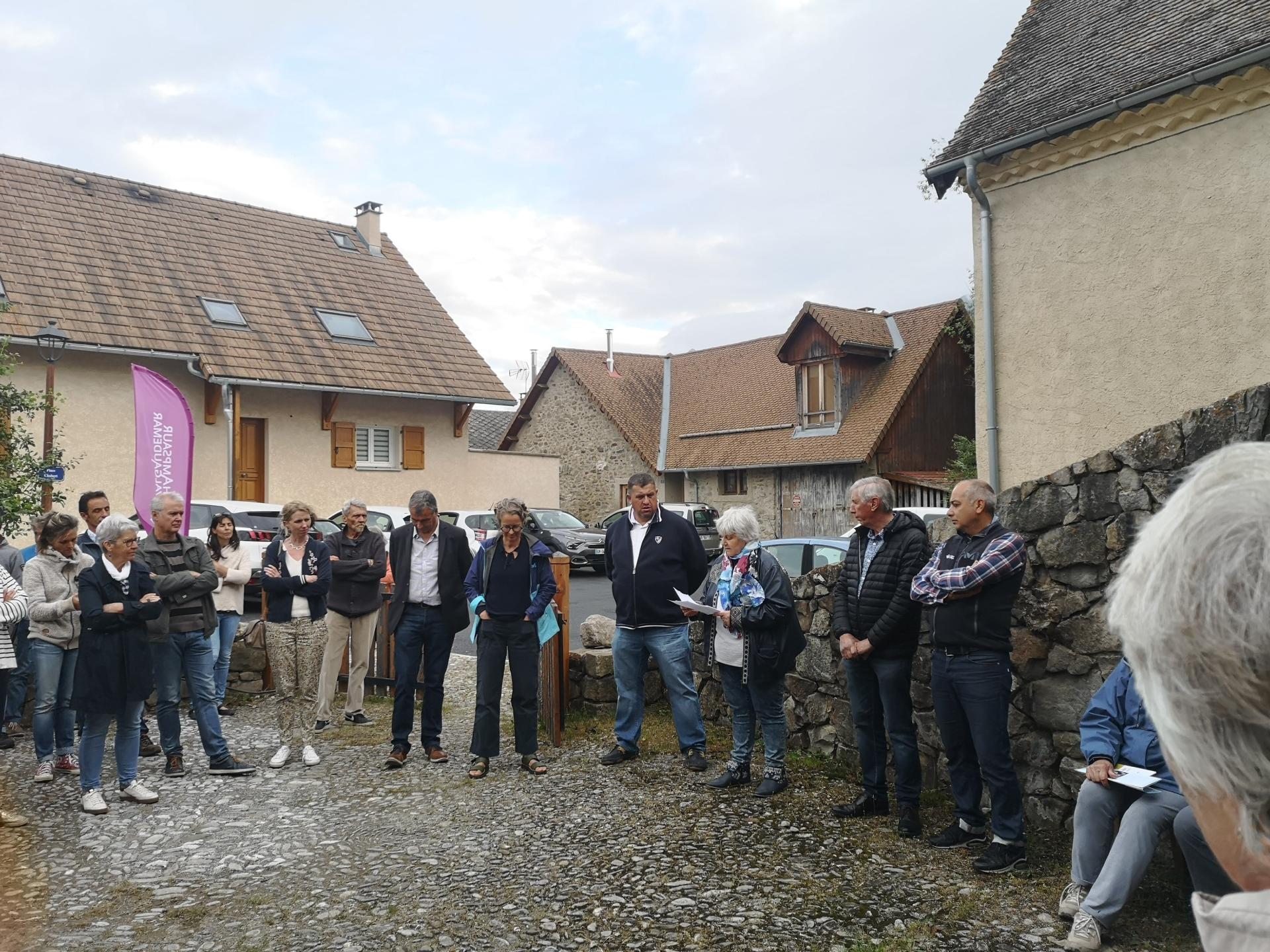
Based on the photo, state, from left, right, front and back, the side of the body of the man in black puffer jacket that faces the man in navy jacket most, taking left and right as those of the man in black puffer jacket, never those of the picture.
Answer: right

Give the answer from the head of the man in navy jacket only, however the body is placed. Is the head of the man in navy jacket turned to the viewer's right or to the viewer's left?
to the viewer's right

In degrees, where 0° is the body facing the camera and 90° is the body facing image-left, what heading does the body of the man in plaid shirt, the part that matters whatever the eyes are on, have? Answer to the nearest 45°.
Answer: approximately 45°

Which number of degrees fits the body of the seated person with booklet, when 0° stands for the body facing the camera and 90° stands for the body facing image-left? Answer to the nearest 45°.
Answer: approximately 45°

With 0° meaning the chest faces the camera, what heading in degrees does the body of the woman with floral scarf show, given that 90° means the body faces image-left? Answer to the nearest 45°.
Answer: approximately 45°

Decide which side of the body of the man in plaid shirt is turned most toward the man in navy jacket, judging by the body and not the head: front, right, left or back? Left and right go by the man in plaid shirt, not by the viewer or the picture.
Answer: right

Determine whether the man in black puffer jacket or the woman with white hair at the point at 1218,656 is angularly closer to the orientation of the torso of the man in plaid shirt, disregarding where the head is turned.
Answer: the woman with white hair

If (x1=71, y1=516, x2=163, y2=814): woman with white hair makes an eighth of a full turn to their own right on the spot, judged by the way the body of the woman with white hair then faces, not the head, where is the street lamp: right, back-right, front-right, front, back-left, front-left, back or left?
back

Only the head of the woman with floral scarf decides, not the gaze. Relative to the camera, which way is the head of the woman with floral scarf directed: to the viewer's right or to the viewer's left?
to the viewer's left

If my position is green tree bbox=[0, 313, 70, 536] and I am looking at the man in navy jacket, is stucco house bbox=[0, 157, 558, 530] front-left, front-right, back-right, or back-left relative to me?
back-left

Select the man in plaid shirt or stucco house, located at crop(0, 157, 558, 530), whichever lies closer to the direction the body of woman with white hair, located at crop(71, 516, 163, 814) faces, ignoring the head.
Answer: the man in plaid shirt
